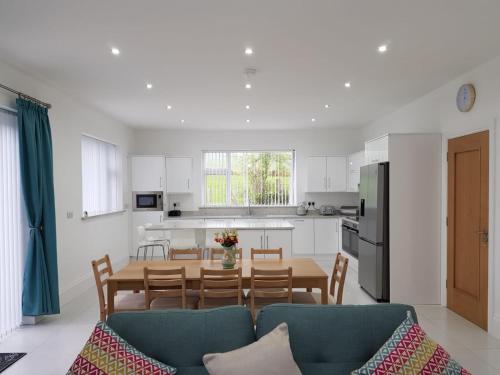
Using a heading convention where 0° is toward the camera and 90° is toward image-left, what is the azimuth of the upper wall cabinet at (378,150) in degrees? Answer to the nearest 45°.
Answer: approximately 45°

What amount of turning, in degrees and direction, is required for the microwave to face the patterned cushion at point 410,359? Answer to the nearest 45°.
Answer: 0° — it already faces it

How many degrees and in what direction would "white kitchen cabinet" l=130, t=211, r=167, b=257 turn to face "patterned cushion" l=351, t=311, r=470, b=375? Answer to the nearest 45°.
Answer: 0° — it already faces it

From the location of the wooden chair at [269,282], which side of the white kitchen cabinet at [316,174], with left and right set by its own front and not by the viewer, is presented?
front

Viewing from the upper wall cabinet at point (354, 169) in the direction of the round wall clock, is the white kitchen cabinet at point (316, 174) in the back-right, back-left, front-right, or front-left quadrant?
back-right

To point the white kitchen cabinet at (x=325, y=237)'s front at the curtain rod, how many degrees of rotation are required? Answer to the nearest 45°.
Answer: approximately 45° to its right

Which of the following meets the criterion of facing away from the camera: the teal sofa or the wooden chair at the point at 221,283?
the wooden chair

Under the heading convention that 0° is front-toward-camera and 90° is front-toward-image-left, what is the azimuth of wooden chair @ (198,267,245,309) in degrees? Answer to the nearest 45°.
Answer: approximately 180°

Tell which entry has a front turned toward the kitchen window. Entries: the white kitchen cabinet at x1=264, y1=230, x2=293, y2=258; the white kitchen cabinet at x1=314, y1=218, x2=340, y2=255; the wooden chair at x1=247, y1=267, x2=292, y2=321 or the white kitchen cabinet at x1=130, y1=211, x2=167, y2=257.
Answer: the wooden chair

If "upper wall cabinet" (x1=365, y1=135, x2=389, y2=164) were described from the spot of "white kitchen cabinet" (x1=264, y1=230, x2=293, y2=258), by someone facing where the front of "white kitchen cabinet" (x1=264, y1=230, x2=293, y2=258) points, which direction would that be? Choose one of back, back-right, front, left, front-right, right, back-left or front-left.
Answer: left

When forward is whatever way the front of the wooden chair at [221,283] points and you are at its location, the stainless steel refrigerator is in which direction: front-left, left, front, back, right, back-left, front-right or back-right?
front-right

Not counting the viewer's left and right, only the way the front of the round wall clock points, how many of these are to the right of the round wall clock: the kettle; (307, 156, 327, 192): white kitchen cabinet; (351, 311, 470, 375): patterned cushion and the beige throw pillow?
2

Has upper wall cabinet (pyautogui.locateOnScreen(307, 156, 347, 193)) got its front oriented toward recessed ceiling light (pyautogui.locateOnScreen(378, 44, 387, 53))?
yes
